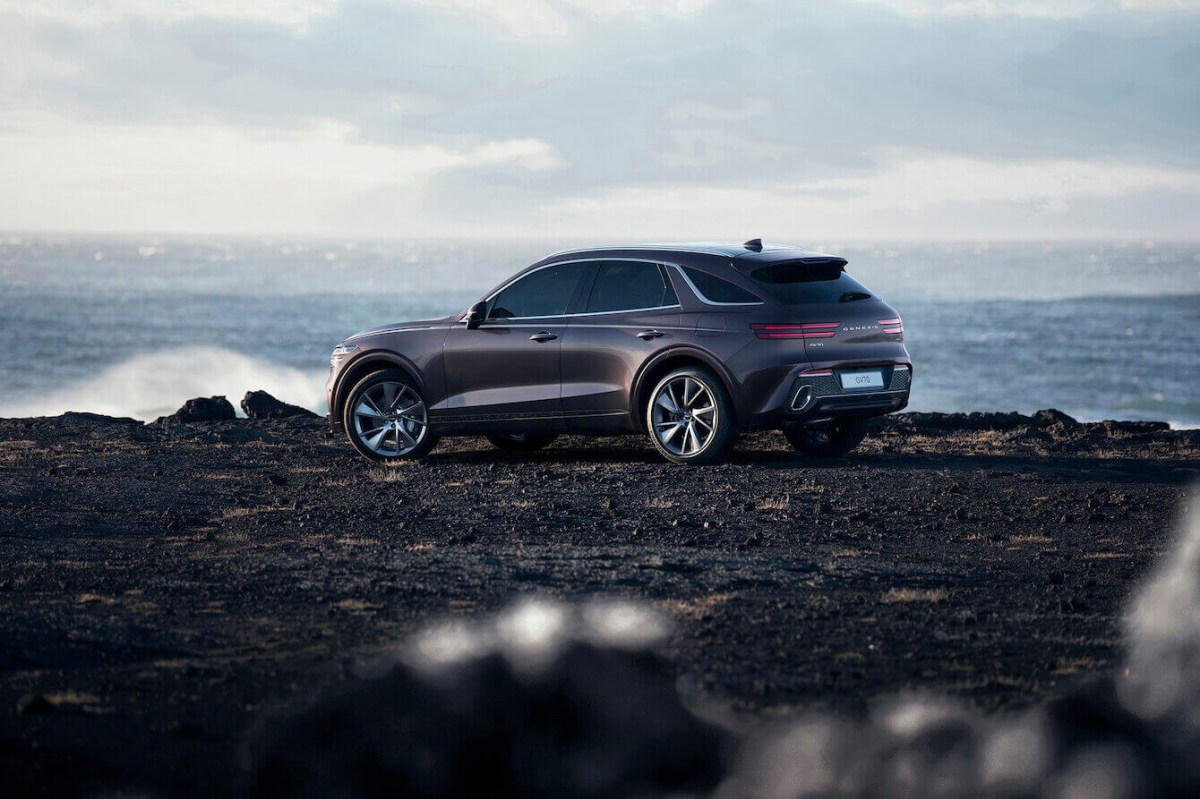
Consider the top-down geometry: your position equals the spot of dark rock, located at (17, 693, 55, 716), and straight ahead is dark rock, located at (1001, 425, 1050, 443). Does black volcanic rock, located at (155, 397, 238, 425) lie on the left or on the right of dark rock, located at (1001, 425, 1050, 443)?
left

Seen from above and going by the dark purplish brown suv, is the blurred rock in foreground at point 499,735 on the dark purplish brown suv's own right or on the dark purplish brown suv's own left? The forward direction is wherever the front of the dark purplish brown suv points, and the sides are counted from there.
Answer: on the dark purplish brown suv's own left

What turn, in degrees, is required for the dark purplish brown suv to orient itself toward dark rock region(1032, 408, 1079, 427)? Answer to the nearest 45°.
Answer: approximately 90° to its right

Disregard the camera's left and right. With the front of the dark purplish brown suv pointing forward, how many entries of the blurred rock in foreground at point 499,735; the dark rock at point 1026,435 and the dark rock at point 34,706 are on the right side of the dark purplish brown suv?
1

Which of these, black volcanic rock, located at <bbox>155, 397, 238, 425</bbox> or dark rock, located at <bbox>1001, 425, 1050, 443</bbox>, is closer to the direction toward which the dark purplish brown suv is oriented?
the black volcanic rock

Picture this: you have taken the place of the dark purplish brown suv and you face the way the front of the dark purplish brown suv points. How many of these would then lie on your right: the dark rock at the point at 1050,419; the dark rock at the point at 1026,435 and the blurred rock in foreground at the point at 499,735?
2

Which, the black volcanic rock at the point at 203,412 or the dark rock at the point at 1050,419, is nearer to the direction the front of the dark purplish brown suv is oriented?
the black volcanic rock

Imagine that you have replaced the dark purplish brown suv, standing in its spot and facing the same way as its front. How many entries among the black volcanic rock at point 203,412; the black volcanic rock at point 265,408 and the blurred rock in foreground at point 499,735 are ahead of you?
2

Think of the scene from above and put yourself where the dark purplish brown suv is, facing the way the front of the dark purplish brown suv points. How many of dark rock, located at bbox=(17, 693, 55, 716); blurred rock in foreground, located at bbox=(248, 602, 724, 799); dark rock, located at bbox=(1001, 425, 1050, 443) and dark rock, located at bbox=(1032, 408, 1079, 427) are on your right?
2

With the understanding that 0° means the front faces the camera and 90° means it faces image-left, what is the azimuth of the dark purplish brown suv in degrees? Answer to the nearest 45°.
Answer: approximately 135°

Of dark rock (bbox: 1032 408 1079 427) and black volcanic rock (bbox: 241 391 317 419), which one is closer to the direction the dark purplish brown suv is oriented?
the black volcanic rock

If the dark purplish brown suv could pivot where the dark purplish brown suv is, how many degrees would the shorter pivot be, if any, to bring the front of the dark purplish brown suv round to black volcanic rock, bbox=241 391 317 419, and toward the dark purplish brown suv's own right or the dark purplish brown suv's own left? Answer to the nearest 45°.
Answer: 0° — it already faces it

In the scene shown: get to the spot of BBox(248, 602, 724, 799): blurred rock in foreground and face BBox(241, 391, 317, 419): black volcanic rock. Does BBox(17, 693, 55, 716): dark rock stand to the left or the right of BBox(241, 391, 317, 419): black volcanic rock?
left

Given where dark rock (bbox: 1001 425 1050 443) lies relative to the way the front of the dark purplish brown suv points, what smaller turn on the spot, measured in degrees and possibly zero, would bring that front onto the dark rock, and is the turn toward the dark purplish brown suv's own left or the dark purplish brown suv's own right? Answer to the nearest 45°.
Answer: approximately 90° to the dark purplish brown suv's own right

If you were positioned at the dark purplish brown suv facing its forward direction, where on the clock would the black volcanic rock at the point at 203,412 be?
The black volcanic rock is roughly at 12 o'clock from the dark purplish brown suv.

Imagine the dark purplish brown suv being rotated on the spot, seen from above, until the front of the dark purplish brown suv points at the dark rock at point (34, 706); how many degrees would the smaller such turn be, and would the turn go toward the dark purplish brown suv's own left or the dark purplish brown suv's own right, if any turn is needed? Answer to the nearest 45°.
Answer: approximately 135° to the dark purplish brown suv's own left
